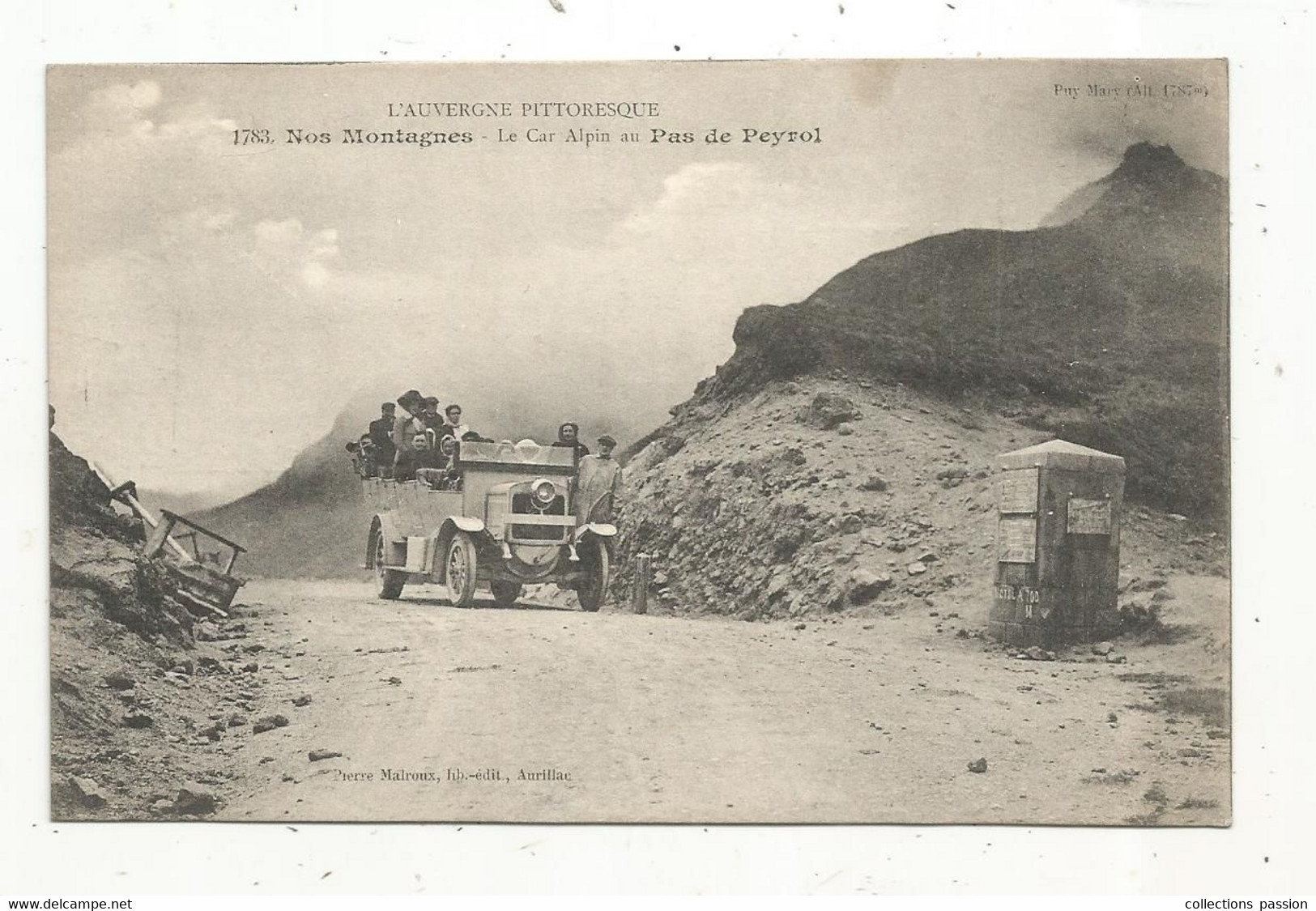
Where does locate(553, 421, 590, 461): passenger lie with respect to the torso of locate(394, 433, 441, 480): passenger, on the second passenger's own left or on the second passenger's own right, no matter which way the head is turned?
on the second passenger's own left

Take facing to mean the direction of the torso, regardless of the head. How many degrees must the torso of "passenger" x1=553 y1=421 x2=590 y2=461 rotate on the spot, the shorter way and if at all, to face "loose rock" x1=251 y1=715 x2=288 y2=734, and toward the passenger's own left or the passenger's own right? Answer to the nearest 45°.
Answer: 0° — they already face it

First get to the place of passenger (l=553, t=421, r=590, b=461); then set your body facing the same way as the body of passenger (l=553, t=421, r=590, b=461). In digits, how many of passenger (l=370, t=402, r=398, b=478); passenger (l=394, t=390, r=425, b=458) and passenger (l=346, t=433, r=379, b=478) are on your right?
3

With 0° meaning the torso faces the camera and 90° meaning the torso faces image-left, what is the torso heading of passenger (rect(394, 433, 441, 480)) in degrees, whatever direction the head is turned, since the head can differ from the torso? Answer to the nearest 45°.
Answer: approximately 0°

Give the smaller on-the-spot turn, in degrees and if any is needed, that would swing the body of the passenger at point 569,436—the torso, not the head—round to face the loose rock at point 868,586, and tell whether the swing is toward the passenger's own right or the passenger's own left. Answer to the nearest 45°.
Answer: approximately 90° to the passenger's own left

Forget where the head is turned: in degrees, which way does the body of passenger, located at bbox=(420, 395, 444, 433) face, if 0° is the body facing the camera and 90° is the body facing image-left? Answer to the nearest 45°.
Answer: approximately 0°
